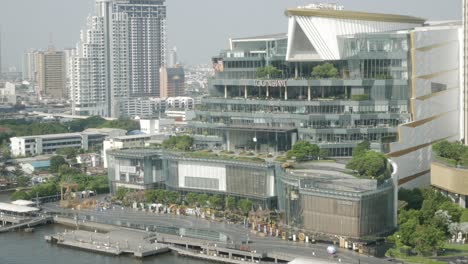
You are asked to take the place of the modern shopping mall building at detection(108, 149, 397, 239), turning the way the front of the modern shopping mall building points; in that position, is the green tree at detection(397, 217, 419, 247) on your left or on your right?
on your left

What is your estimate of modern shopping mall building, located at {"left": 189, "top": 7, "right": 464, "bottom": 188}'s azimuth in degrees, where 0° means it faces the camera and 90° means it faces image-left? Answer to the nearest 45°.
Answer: approximately 45°

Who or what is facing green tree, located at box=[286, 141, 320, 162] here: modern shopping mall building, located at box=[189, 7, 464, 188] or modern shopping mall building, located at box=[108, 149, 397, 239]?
modern shopping mall building, located at box=[189, 7, 464, 188]

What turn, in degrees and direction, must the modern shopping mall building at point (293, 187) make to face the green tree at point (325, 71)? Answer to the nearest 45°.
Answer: approximately 135° to its right

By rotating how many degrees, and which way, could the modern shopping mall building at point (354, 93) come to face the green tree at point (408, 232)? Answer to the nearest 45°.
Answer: approximately 45° to its left

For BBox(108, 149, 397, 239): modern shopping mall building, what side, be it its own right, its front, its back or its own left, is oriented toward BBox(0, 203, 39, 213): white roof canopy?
right

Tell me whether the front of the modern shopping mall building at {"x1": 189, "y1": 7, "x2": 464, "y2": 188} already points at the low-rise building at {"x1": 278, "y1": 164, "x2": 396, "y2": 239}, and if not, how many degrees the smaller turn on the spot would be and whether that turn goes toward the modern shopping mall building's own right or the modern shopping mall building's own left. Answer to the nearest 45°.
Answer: approximately 45° to the modern shopping mall building's own left
